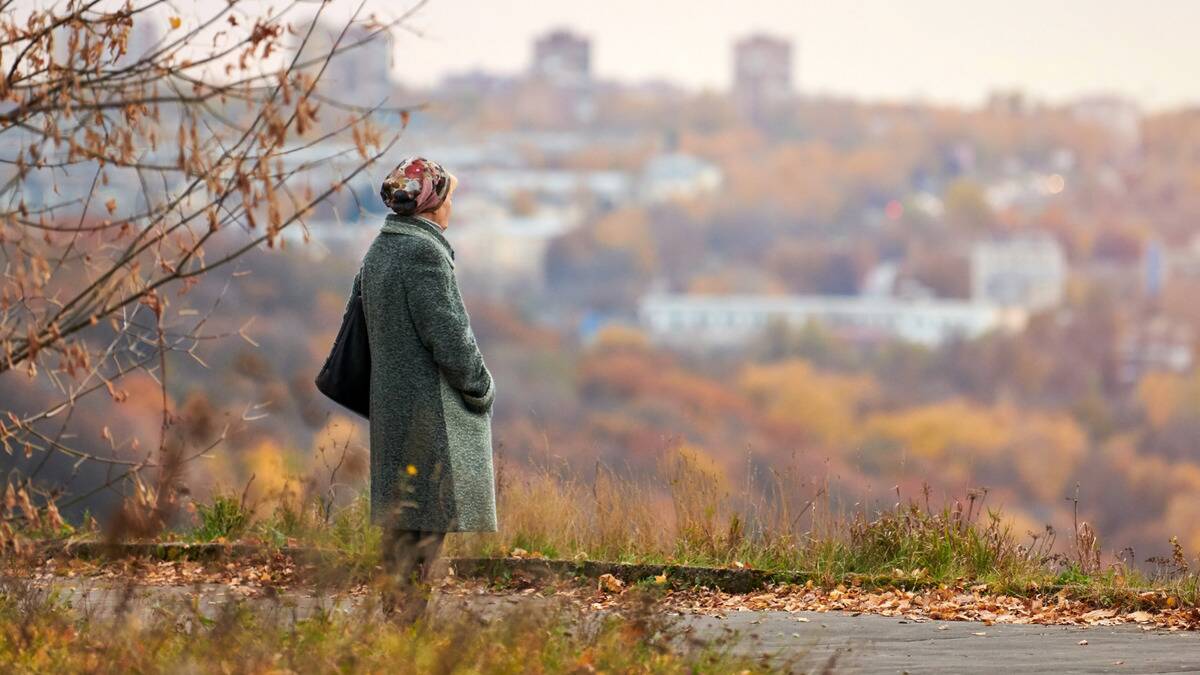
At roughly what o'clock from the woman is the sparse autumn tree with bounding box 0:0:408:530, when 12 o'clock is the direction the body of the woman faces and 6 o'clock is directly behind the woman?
The sparse autumn tree is roughly at 7 o'clock from the woman.

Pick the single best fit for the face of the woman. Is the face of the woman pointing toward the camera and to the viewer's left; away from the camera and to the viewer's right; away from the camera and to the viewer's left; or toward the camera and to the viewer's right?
away from the camera and to the viewer's right

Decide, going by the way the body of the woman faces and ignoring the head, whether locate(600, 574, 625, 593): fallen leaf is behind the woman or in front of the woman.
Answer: in front

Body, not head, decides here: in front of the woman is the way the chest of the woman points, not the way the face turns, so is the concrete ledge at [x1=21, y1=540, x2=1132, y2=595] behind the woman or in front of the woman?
in front

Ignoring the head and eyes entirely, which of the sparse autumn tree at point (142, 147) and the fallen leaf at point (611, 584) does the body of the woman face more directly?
the fallen leaf

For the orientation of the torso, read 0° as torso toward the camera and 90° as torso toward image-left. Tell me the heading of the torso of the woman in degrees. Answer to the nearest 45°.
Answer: approximately 225°
